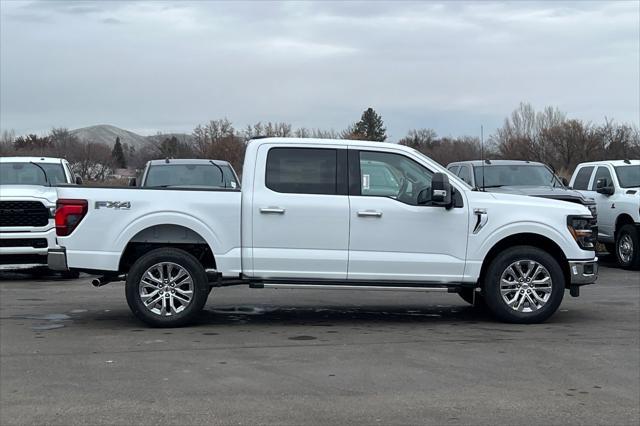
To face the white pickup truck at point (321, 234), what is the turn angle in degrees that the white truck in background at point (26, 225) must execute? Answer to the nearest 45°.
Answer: approximately 45° to its left

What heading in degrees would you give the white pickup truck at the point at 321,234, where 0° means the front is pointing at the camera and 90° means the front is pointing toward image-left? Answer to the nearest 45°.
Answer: approximately 270°

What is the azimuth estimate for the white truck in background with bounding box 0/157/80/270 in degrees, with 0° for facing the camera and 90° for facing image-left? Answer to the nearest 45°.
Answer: approximately 0°

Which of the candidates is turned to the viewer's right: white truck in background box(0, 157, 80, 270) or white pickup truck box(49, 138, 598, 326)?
the white pickup truck

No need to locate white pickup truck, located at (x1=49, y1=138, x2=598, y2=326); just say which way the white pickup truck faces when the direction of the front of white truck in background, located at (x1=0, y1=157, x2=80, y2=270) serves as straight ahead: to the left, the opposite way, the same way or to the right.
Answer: to the left

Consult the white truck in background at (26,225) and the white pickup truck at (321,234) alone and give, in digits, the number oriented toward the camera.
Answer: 1

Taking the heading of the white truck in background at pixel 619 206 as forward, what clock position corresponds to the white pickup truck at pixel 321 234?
The white pickup truck is roughly at 2 o'clock from the white truck in background.

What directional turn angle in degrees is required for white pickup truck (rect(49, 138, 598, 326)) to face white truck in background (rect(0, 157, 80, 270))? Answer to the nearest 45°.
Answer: approximately 135° to its left

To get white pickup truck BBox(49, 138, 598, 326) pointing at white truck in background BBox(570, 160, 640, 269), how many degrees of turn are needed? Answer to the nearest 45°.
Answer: approximately 45° to its left
